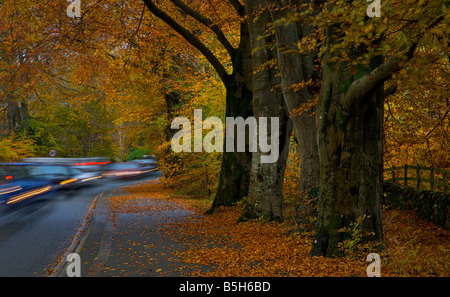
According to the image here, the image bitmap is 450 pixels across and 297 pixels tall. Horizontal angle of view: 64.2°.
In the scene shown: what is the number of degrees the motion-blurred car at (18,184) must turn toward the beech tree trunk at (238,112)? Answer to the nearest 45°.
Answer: approximately 90° to its right

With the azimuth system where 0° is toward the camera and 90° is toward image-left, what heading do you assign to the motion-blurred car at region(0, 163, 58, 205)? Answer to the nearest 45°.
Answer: approximately 225°

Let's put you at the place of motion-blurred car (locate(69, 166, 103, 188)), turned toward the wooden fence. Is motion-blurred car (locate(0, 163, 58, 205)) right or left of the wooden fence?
right

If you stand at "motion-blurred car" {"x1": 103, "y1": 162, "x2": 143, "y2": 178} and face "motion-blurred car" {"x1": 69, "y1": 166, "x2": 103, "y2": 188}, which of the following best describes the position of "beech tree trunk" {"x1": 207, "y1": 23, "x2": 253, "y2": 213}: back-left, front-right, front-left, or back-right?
front-left

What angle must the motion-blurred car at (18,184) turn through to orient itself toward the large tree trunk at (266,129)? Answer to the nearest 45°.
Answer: approximately 90° to its right

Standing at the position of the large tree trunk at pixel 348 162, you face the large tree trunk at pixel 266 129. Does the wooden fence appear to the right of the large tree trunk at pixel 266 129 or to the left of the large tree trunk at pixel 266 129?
right
